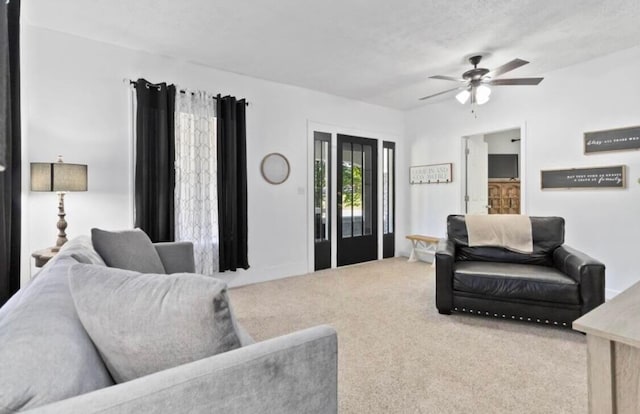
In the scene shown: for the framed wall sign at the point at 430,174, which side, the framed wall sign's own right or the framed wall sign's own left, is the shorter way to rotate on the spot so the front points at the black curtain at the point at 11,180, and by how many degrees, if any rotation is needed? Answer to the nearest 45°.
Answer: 0° — it already faces it

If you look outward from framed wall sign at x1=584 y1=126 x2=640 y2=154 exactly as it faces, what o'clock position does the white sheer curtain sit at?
The white sheer curtain is roughly at 12 o'clock from the framed wall sign.

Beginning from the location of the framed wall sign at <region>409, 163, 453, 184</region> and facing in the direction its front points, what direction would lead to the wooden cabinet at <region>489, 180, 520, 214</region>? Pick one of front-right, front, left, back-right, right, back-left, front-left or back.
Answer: back

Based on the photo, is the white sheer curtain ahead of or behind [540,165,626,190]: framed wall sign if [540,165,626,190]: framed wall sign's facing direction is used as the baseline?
ahead

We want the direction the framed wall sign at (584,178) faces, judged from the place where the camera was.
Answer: facing the viewer and to the left of the viewer

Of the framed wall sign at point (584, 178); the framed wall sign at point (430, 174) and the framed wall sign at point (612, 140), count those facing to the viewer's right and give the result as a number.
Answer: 0

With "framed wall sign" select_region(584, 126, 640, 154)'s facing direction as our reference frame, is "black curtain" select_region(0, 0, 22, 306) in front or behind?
in front

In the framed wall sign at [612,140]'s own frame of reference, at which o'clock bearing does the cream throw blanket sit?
The cream throw blanket is roughly at 12 o'clock from the framed wall sign.

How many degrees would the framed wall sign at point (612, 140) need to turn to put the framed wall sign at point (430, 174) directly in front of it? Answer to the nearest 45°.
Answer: approximately 45° to its right

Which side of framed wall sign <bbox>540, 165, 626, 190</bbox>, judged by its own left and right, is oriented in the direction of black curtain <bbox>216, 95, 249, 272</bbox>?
front

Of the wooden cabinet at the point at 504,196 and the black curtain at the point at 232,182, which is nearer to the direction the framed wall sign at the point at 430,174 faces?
the black curtain
